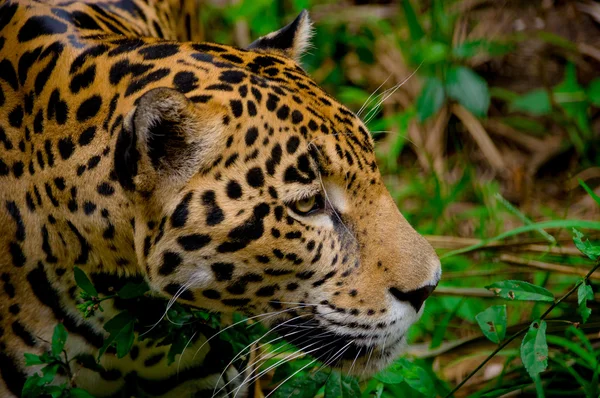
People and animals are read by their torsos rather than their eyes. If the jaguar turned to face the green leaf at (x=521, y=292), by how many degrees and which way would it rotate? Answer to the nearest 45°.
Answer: approximately 45° to its right

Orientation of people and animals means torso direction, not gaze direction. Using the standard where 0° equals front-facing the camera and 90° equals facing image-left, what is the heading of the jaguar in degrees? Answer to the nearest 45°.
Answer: approximately 270°

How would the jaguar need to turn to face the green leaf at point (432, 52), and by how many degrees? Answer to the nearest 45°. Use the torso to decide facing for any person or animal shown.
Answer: approximately 45° to its left

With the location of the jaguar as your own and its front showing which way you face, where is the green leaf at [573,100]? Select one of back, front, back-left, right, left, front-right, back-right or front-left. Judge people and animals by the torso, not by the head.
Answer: front-left

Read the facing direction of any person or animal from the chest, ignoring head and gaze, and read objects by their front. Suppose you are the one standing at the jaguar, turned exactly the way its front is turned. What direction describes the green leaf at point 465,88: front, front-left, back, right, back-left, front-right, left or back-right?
front-left

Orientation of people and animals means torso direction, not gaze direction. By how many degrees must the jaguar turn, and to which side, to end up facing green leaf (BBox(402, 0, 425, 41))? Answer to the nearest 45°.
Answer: approximately 45° to its left
